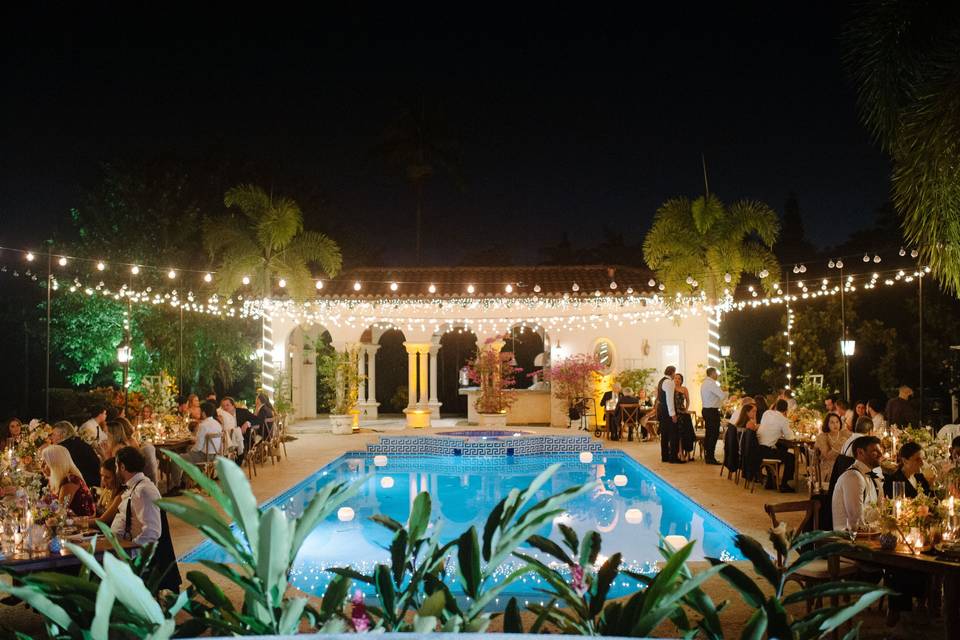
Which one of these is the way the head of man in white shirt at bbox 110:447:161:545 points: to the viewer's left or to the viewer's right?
to the viewer's left

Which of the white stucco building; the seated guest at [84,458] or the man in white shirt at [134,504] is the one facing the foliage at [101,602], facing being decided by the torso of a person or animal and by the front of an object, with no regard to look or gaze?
the white stucco building

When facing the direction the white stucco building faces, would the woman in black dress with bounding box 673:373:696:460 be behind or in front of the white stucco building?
in front

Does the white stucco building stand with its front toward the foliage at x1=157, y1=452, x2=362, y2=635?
yes

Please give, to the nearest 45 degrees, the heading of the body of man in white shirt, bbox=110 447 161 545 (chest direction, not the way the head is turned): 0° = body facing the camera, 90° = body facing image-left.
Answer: approximately 90°

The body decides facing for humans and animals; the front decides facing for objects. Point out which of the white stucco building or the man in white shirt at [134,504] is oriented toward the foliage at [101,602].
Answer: the white stucco building

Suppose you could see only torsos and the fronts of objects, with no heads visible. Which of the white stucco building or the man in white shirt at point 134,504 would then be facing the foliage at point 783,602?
the white stucco building
